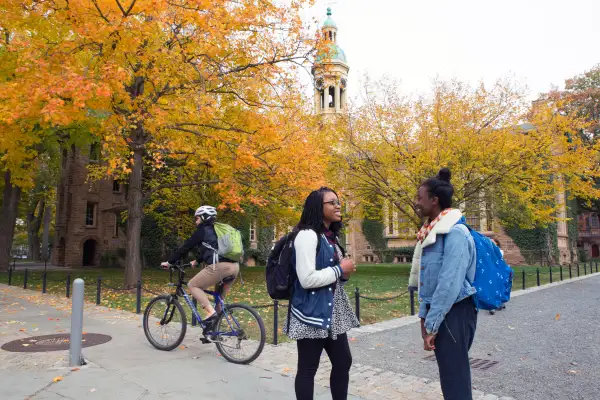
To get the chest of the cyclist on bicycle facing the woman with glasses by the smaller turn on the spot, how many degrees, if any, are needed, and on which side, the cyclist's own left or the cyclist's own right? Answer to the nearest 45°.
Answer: approximately 135° to the cyclist's own left

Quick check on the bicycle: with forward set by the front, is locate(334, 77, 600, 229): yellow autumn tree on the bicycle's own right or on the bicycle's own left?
on the bicycle's own right

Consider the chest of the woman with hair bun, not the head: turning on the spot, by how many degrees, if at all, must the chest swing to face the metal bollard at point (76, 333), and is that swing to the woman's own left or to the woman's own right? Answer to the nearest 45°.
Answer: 0° — they already face it

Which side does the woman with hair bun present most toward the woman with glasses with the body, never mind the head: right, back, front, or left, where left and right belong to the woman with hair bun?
front

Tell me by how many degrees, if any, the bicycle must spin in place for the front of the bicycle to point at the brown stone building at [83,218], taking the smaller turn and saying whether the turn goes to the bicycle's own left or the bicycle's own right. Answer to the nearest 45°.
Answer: approximately 45° to the bicycle's own right

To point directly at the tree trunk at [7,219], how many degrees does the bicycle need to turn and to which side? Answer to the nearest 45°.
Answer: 0° — it already faces it

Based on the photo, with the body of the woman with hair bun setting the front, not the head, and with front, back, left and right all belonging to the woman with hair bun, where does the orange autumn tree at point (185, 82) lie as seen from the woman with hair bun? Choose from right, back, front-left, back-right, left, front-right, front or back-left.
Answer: front-right

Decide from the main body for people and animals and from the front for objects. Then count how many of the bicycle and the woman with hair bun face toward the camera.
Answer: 0

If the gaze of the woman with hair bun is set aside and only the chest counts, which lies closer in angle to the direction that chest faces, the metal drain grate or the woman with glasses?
the woman with glasses

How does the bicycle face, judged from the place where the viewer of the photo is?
facing away from the viewer and to the left of the viewer

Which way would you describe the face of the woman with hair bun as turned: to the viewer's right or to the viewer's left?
to the viewer's left

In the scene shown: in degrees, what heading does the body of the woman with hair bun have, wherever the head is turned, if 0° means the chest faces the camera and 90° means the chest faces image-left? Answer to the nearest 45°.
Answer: approximately 90°

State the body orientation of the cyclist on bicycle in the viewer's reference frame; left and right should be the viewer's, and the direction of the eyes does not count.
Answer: facing away from the viewer and to the left of the viewer

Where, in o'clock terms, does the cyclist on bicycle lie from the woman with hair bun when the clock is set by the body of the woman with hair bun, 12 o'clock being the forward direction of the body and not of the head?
The cyclist on bicycle is roughly at 1 o'clock from the woman with hair bun.

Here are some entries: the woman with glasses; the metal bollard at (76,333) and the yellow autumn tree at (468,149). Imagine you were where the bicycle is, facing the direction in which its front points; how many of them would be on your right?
1

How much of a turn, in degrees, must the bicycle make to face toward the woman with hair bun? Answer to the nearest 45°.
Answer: approximately 180°
